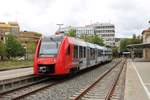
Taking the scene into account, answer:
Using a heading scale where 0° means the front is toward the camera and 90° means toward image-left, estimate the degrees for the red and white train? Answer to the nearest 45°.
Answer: approximately 45°
